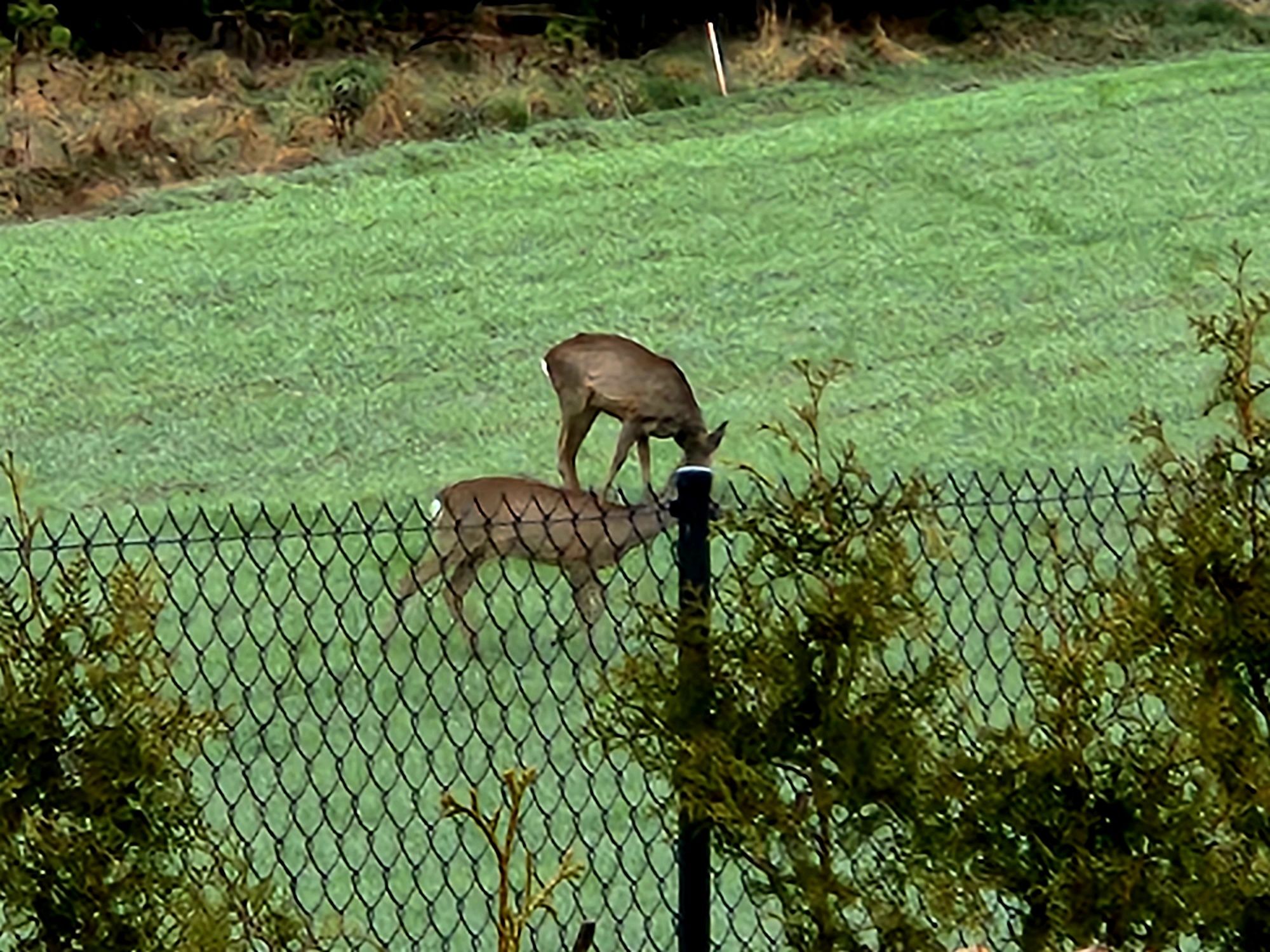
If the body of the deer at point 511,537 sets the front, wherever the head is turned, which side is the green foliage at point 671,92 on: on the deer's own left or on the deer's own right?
on the deer's own left

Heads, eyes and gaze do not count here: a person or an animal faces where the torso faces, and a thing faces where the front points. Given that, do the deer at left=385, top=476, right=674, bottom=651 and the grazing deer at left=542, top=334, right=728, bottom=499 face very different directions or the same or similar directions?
same or similar directions

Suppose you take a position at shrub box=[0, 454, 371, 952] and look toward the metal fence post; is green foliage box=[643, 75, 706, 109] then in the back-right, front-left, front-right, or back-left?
front-left

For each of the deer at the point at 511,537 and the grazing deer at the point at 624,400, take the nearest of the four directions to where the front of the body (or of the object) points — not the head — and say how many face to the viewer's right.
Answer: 2

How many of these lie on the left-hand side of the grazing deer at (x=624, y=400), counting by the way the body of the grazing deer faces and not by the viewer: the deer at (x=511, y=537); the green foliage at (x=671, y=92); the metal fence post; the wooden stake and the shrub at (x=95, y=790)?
2

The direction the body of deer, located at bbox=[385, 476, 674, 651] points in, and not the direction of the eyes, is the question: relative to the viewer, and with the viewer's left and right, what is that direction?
facing to the right of the viewer

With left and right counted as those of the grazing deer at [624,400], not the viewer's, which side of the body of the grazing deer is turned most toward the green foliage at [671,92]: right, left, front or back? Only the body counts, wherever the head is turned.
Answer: left

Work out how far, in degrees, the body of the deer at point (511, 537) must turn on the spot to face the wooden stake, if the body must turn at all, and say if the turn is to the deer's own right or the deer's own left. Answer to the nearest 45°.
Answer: approximately 90° to the deer's own left

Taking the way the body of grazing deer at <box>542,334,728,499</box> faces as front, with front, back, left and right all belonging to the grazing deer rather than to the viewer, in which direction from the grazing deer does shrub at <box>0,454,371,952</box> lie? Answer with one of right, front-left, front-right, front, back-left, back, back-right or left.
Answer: right

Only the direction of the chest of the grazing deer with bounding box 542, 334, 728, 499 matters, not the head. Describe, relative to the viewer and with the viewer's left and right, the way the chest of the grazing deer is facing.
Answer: facing to the right of the viewer

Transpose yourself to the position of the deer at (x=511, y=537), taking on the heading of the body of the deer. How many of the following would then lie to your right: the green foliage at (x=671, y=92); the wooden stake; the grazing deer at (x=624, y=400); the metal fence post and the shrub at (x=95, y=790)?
2
